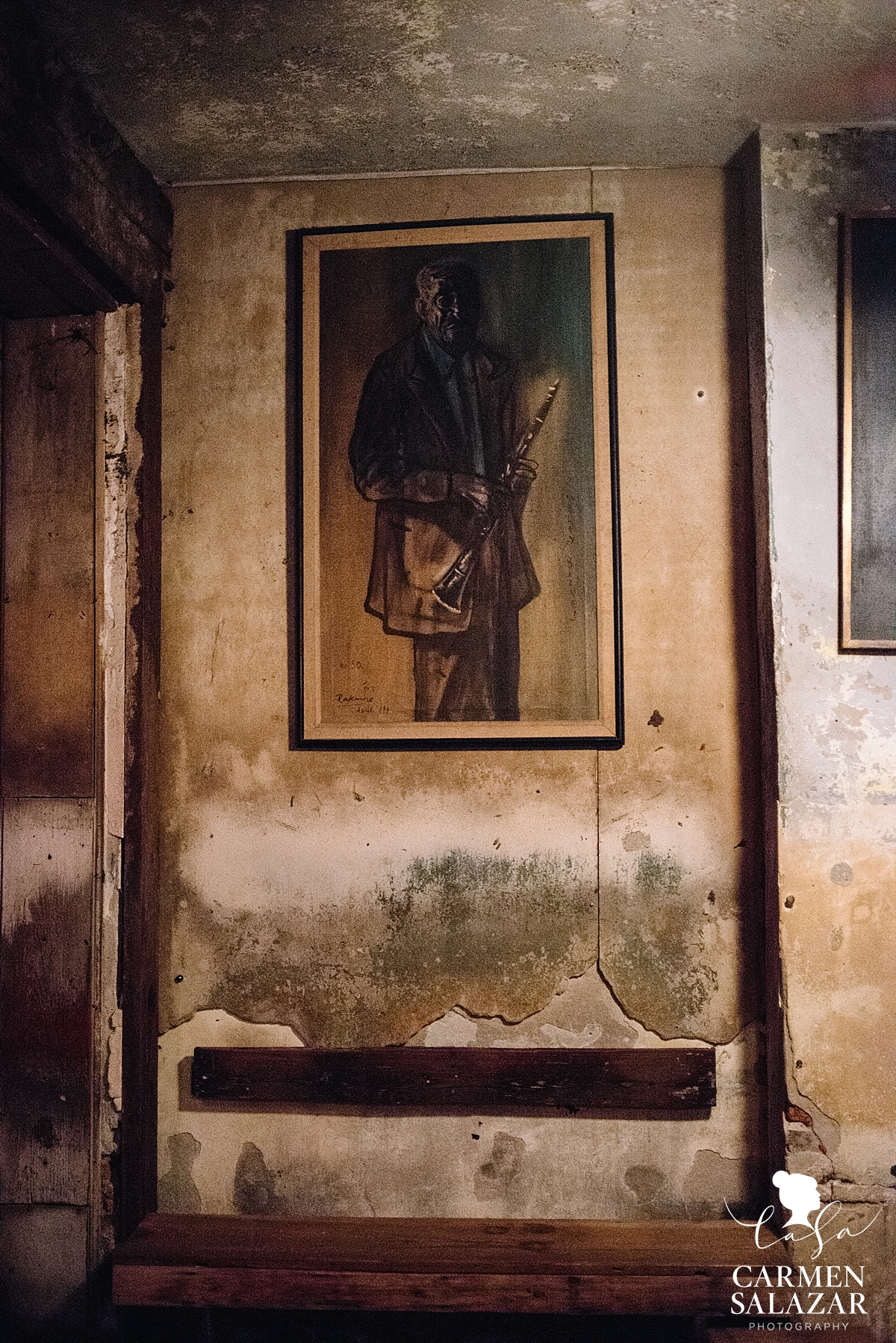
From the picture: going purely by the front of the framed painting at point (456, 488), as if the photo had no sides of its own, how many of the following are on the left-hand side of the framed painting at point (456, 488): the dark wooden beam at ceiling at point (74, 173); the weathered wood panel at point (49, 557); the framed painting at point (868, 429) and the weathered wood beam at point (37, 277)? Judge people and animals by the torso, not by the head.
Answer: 1

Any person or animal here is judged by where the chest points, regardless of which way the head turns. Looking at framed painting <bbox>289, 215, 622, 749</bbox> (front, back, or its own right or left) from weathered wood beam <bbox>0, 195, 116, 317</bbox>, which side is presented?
right

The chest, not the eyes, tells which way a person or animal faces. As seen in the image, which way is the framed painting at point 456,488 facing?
toward the camera

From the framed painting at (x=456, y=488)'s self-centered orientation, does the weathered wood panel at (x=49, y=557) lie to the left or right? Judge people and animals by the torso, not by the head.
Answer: on its right

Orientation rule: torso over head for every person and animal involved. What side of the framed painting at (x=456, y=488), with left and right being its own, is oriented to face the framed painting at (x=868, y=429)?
left
